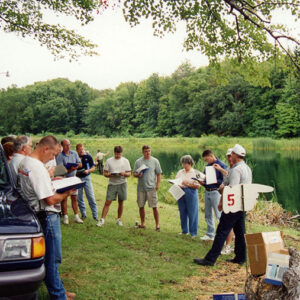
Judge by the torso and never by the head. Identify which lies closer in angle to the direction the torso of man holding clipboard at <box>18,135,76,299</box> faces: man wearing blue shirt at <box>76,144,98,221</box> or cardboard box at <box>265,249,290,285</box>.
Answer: the cardboard box

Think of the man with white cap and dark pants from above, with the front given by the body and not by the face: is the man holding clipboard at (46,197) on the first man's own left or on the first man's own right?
on the first man's own left

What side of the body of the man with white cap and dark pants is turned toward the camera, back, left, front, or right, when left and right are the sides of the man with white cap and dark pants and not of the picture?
left

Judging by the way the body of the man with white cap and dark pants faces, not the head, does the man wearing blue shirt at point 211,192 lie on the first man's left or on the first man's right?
on the first man's right

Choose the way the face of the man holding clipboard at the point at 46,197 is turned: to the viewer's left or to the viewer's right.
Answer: to the viewer's right

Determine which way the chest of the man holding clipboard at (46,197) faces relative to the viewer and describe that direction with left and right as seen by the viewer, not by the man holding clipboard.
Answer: facing to the right of the viewer

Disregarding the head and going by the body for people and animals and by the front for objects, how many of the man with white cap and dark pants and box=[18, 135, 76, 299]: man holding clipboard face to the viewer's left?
1
